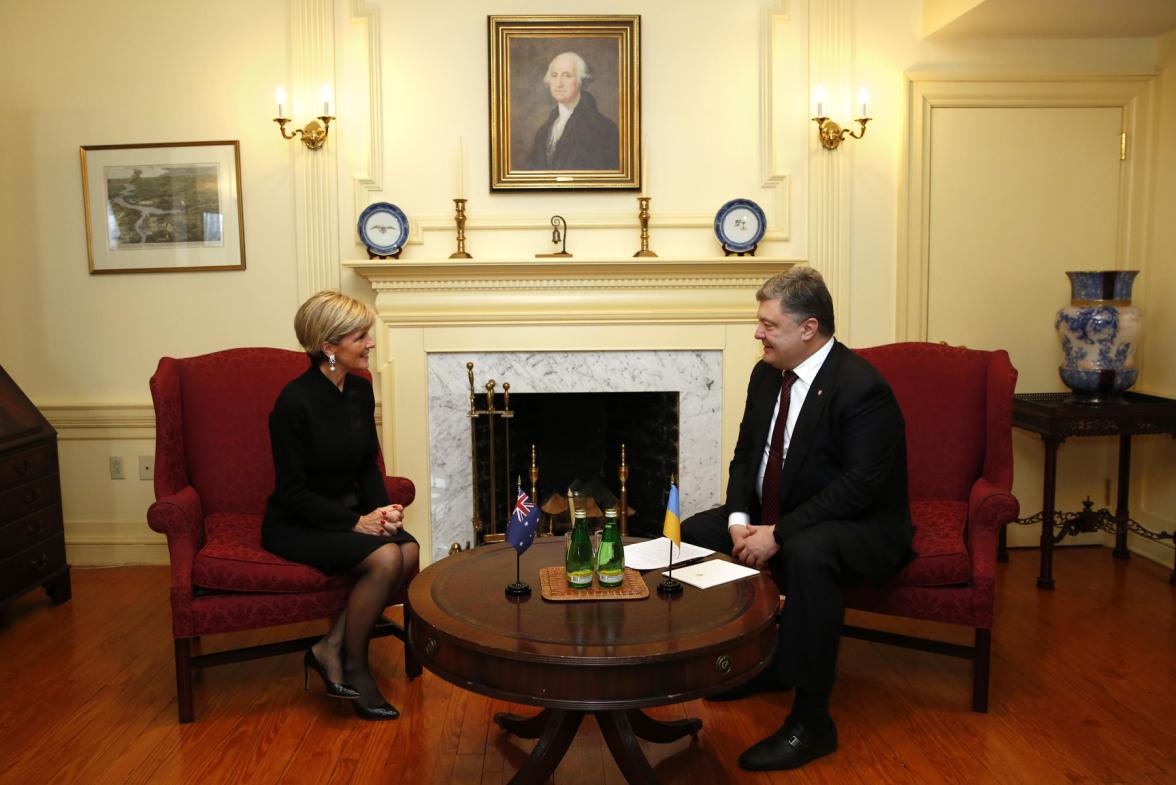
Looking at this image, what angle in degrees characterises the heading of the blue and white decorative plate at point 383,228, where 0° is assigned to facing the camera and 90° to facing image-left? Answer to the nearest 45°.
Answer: approximately 0°

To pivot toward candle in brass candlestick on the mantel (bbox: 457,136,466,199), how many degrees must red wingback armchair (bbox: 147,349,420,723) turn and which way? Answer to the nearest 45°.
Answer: approximately 90° to its left

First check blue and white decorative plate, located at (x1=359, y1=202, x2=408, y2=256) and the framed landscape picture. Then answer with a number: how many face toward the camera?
2

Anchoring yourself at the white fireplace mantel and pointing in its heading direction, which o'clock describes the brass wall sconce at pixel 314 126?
The brass wall sconce is roughly at 3 o'clock from the white fireplace mantel.

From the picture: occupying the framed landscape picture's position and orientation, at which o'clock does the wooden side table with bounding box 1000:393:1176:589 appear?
The wooden side table is roughly at 10 o'clock from the framed landscape picture.

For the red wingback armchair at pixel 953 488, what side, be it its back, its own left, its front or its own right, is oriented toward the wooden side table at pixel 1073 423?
back

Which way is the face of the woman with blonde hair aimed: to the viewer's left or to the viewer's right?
to the viewer's right

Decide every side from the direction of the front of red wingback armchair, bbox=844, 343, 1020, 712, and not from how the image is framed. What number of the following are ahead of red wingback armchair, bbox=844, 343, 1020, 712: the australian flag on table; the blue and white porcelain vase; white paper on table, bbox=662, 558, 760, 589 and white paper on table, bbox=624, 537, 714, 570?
3

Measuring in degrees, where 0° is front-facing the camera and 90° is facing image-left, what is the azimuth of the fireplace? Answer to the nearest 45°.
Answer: approximately 0°

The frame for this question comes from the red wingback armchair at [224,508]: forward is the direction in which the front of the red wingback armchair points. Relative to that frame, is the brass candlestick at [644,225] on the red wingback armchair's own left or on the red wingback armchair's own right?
on the red wingback armchair's own left
